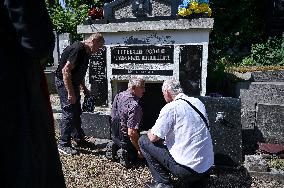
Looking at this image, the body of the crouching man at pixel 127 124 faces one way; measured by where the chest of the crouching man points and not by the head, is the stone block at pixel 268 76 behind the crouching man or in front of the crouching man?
in front

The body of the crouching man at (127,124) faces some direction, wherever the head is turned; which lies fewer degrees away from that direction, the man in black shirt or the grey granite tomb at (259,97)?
the grey granite tomb

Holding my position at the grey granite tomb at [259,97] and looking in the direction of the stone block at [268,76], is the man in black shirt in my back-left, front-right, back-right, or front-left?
back-left

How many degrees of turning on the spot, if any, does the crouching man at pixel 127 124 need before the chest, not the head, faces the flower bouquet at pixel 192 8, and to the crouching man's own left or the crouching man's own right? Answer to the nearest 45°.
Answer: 0° — they already face it

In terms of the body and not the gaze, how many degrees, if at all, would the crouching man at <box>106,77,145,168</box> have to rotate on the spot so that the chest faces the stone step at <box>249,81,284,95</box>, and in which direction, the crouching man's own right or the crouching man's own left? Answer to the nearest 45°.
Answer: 0° — they already face it

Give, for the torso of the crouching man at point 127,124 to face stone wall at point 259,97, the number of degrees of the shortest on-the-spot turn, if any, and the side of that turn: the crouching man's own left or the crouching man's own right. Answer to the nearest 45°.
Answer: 0° — they already face it

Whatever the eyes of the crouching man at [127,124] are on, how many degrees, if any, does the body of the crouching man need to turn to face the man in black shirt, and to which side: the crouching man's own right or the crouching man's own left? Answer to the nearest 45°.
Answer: approximately 90° to the crouching man's own left

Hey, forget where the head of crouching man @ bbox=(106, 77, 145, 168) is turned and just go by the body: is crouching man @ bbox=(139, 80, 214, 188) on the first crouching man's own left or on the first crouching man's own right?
on the first crouching man's own right

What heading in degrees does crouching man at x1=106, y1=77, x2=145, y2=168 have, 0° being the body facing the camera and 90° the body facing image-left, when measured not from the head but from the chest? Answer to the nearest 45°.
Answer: approximately 225°

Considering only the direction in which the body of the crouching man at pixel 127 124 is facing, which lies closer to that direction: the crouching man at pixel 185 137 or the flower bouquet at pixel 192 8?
the flower bouquet
